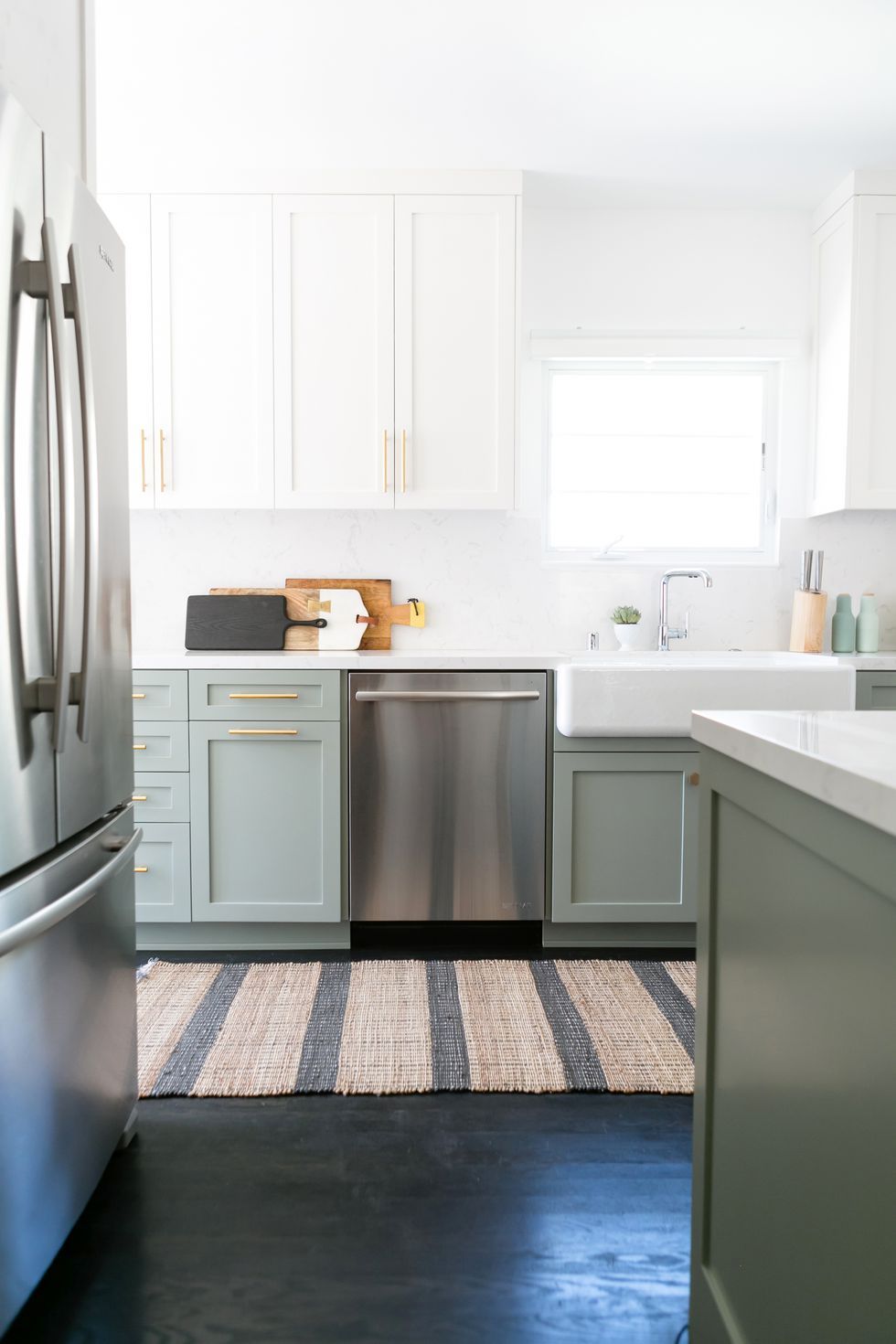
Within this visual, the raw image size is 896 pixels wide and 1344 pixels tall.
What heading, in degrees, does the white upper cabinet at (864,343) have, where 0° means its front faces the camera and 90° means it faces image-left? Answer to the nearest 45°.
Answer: approximately 0°

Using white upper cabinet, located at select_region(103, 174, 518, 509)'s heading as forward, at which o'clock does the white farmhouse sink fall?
The white farmhouse sink is roughly at 10 o'clock from the white upper cabinet.

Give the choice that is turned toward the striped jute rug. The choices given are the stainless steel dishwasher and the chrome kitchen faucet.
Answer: the stainless steel dishwasher

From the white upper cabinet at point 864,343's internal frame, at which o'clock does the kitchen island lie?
The kitchen island is roughly at 12 o'clock from the white upper cabinet.

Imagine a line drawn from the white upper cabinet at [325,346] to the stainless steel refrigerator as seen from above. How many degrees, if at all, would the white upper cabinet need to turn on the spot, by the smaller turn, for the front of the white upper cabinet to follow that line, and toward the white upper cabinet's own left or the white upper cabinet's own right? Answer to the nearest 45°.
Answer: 0° — it already faces it

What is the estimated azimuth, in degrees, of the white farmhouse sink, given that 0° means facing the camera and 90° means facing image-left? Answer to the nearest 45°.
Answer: approximately 0°

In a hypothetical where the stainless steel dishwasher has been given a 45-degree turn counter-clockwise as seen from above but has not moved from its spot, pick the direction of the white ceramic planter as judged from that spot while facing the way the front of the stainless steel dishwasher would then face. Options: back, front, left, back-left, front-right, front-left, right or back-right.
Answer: left

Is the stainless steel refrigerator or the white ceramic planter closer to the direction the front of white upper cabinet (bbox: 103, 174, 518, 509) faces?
the stainless steel refrigerator

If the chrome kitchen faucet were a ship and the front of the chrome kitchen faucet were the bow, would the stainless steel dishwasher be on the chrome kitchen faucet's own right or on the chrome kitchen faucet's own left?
on the chrome kitchen faucet's own right

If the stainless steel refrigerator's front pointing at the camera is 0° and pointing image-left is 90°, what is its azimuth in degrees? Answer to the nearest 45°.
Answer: approximately 270°
